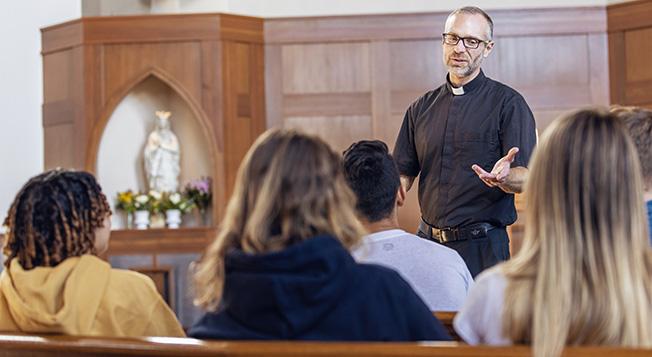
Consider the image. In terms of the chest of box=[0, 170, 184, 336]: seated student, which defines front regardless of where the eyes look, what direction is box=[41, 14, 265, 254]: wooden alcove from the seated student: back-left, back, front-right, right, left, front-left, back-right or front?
front-left

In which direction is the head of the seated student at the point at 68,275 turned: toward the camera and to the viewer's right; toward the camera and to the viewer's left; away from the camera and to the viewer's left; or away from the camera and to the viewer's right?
away from the camera and to the viewer's right

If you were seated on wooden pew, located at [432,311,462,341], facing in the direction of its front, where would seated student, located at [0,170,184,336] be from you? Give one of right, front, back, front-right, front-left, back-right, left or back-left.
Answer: left

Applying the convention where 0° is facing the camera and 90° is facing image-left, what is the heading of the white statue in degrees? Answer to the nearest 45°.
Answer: approximately 0°

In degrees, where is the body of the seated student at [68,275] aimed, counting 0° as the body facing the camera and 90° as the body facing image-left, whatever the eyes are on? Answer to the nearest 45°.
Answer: approximately 225°

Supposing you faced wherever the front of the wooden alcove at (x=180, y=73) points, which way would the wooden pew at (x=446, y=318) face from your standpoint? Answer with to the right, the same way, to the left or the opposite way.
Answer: the opposite way

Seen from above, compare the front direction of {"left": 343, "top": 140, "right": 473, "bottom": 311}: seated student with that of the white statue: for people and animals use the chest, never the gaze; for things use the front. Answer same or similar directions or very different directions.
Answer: very different directions

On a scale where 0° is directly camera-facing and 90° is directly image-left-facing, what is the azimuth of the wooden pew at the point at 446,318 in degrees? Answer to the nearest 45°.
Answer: approximately 180°

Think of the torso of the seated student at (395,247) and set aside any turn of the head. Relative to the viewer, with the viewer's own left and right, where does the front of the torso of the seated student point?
facing away from the viewer

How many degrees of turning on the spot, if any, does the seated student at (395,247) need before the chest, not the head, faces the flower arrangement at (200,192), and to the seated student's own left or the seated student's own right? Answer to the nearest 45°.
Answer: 0° — they already face it

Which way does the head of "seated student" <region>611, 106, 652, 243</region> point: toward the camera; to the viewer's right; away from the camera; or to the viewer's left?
away from the camera

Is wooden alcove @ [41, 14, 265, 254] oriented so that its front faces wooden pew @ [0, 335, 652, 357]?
yes

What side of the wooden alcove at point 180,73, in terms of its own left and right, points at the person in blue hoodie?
front
